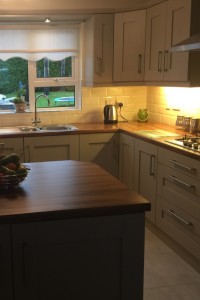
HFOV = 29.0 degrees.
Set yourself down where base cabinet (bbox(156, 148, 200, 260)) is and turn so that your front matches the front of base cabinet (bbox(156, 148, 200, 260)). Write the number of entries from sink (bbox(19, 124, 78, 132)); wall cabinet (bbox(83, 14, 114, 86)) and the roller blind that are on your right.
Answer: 3

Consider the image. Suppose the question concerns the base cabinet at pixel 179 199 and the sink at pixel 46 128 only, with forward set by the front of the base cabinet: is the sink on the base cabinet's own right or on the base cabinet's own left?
on the base cabinet's own right

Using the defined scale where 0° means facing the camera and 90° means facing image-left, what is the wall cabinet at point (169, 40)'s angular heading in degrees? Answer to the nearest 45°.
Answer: approximately 45°

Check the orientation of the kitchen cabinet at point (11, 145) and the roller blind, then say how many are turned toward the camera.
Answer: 2

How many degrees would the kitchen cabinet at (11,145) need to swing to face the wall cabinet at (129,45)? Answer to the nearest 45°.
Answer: approximately 90° to its left

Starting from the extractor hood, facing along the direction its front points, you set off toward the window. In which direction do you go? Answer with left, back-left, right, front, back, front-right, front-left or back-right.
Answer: front-right

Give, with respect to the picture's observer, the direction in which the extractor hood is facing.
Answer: facing to the left of the viewer

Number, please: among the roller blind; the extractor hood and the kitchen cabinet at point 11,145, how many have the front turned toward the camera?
2

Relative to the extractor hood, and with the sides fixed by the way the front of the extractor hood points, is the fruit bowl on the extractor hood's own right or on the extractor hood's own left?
on the extractor hood's own left

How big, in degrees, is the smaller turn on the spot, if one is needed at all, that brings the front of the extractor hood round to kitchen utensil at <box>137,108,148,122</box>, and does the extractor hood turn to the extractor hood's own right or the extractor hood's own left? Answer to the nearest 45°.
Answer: approximately 90° to the extractor hood's own right

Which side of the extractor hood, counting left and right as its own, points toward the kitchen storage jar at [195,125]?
right
